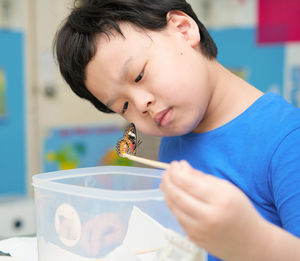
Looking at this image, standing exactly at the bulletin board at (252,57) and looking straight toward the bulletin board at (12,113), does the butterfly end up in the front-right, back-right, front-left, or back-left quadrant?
front-left

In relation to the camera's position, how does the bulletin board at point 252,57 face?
facing the viewer

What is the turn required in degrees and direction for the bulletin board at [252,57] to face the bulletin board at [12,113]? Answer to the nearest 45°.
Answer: approximately 90° to its right

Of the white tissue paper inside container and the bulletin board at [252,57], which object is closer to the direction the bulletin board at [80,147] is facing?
the white tissue paper inside container

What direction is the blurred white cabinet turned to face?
toward the camera

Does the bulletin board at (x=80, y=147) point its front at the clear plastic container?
yes

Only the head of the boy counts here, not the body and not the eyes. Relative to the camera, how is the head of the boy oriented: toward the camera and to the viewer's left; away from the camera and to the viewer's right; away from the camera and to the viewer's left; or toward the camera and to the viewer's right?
toward the camera and to the viewer's left
